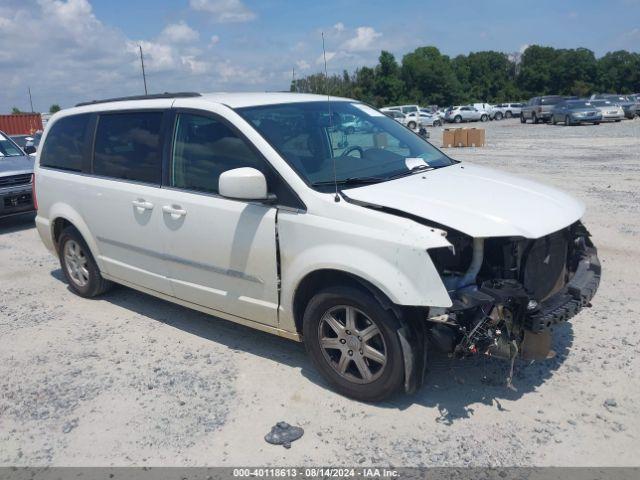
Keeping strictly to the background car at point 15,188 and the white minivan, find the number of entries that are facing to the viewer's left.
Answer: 0

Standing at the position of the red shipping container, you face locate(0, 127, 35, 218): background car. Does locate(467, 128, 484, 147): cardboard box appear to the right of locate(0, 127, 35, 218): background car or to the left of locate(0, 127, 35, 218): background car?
left

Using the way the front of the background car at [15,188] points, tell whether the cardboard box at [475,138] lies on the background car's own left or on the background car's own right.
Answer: on the background car's own left

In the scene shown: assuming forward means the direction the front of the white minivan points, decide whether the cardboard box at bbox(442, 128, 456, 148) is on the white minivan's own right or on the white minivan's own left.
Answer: on the white minivan's own left

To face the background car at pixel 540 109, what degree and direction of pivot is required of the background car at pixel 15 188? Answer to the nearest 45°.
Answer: approximately 90° to its left

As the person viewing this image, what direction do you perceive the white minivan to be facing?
facing the viewer and to the right of the viewer

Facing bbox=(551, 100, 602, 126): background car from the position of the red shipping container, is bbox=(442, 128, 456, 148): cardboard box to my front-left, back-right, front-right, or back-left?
front-right

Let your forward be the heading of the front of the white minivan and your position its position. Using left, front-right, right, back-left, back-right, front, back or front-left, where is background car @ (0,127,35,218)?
back

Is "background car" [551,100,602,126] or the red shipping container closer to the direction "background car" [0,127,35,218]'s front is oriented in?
the background car

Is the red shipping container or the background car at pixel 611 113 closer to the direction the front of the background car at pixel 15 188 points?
the background car

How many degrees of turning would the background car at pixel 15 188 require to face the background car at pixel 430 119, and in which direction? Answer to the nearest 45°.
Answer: approximately 90° to its left

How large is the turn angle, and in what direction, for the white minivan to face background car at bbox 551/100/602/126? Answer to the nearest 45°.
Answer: approximately 90° to its left

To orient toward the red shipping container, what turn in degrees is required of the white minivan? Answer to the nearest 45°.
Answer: approximately 180°
